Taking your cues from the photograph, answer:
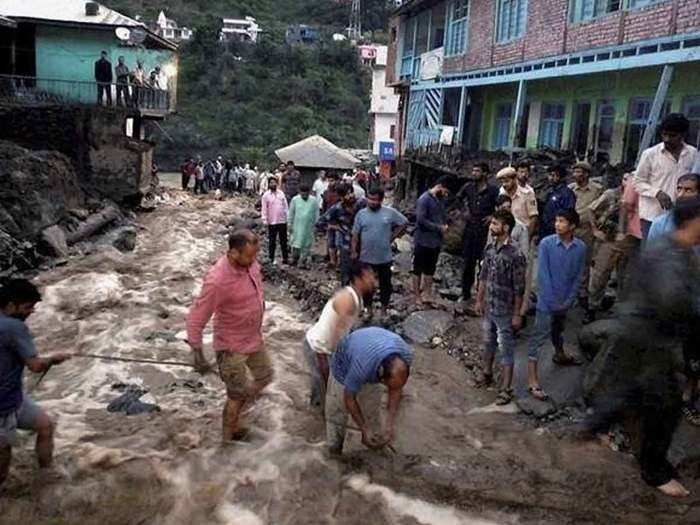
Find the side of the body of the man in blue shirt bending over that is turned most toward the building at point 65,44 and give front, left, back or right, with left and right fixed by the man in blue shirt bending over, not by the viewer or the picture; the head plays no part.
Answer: back

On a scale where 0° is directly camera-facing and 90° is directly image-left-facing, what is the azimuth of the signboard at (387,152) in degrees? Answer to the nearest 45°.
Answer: approximately 0°

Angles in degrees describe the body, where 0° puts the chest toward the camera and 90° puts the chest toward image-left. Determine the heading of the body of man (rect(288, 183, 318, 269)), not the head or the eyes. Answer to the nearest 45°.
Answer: approximately 0°

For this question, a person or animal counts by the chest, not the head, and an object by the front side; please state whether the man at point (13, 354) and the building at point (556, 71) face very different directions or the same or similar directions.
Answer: very different directions

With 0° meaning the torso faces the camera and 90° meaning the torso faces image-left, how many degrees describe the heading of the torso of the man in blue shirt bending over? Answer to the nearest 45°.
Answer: approximately 315°

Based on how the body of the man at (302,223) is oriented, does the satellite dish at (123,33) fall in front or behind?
behind

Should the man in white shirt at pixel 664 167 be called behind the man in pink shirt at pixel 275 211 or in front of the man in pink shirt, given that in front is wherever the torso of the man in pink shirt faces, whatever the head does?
in front

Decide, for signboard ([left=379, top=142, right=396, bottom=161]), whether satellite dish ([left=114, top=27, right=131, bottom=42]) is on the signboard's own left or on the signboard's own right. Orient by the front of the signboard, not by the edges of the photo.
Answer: on the signboard's own right
